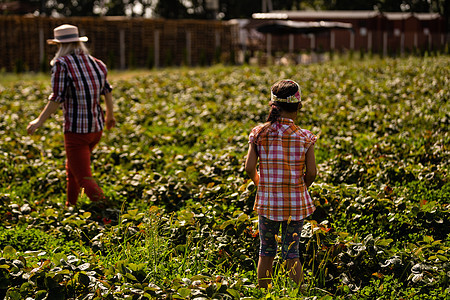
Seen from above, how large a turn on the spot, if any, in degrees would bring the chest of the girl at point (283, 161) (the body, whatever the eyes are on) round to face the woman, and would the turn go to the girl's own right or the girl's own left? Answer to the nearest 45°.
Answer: approximately 45° to the girl's own left

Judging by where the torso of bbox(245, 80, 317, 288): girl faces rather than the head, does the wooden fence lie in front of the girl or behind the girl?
in front

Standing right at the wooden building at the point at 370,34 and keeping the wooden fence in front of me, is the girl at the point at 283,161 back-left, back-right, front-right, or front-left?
front-left

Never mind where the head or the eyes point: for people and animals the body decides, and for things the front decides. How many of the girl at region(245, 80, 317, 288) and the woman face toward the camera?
0

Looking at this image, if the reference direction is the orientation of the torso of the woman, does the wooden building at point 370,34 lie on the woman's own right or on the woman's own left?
on the woman's own right

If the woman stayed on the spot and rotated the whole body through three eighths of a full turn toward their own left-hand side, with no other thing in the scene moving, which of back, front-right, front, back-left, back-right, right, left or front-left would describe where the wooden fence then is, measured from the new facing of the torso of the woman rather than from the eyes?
back

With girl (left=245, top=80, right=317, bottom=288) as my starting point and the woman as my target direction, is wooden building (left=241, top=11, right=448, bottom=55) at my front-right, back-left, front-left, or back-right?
front-right

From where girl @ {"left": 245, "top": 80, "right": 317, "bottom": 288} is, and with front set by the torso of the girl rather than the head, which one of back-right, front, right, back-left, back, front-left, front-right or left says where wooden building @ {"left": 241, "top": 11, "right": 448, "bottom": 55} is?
front

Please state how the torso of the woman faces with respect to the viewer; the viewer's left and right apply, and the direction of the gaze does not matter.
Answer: facing away from the viewer and to the left of the viewer

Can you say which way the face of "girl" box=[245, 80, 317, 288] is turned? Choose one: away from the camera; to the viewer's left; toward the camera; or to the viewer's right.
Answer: away from the camera

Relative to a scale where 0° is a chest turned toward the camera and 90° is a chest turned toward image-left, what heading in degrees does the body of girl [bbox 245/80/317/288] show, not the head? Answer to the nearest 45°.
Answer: approximately 180°
